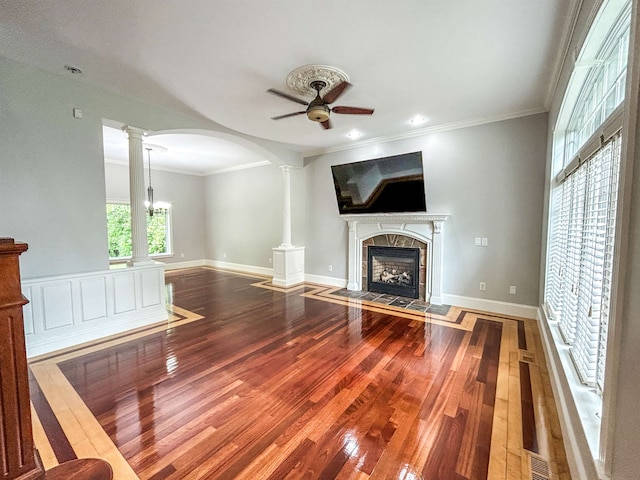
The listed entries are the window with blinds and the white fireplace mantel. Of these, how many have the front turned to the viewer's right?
0

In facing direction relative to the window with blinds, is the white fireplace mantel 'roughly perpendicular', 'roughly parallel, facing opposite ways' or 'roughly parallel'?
roughly perpendicular

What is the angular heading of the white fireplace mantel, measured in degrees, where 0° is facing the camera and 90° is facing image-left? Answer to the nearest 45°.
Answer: approximately 45°

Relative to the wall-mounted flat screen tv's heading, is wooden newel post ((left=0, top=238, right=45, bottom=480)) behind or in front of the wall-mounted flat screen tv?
in front

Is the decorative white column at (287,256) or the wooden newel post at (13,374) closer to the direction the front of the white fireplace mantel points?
the wooden newel post

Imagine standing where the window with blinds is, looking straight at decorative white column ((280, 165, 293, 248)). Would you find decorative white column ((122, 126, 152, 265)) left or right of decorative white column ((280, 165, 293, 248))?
left

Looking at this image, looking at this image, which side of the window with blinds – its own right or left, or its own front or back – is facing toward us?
left

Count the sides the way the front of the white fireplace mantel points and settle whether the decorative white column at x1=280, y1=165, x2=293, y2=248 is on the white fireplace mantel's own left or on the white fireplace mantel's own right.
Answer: on the white fireplace mantel's own right

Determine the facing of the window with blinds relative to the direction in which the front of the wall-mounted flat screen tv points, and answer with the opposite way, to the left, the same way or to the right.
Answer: to the right

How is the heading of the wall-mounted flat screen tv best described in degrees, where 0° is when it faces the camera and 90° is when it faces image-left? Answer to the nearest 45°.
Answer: approximately 45°

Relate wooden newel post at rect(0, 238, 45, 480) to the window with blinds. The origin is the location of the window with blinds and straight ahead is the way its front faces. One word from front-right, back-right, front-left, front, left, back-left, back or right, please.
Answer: front-left
